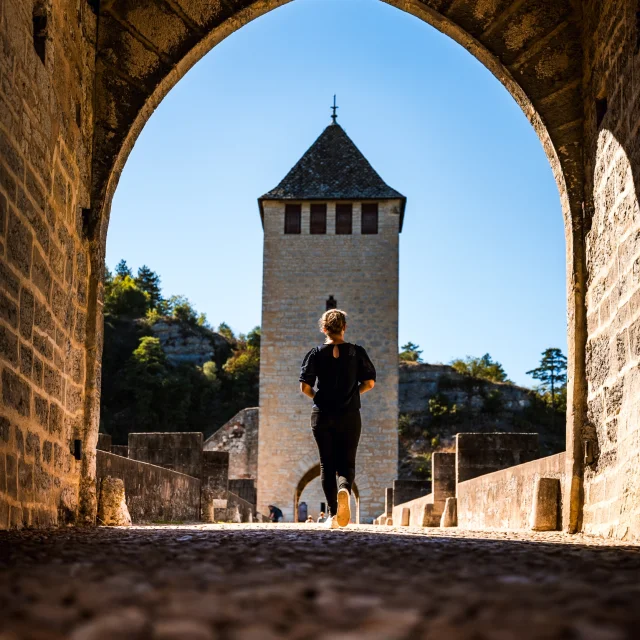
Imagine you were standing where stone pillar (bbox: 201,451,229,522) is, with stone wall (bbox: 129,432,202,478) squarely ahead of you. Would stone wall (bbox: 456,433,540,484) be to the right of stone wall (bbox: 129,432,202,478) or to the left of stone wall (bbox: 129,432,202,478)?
left

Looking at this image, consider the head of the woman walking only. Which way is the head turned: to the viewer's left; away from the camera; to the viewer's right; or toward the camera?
away from the camera

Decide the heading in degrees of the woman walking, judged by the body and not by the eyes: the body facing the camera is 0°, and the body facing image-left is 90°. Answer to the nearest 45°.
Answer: approximately 180°

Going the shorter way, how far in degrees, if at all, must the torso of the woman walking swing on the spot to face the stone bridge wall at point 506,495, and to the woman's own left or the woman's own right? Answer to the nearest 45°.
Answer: approximately 45° to the woman's own right

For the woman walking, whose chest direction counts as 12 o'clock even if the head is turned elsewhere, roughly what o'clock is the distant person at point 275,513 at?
The distant person is roughly at 12 o'clock from the woman walking.
